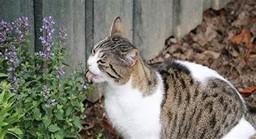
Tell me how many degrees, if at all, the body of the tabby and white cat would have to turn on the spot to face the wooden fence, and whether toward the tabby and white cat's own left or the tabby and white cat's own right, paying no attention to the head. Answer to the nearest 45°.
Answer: approximately 45° to the tabby and white cat's own right

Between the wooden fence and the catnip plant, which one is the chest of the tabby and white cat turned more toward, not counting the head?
the catnip plant

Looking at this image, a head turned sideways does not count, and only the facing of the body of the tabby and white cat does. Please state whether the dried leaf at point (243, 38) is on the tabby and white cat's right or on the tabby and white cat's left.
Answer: on the tabby and white cat's right

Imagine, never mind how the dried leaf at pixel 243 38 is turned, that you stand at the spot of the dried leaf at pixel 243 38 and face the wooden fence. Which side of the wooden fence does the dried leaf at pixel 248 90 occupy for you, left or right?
left

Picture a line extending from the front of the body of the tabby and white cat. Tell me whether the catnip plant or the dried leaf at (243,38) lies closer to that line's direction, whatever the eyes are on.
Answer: the catnip plant

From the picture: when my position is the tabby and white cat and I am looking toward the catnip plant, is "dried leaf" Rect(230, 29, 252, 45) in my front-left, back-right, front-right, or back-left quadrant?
back-right

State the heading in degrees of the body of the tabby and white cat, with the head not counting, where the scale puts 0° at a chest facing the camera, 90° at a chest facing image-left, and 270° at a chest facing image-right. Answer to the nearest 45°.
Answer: approximately 90°
